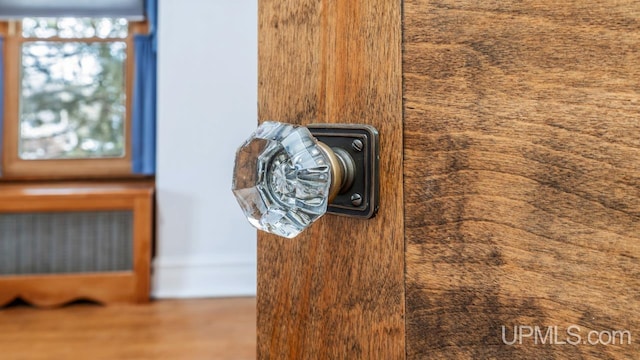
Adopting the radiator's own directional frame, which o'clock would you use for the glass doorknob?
The glass doorknob is roughly at 12 o'clock from the radiator.

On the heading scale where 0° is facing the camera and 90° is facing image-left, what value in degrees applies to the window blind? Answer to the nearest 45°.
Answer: approximately 0°

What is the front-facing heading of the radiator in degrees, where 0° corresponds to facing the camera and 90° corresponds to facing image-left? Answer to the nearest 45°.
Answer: approximately 0°
